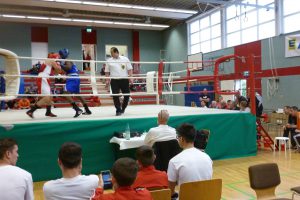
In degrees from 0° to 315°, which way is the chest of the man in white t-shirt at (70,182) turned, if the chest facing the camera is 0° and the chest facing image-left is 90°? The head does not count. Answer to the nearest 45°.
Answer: approximately 180°

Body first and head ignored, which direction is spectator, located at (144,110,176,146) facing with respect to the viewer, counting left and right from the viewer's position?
facing away from the viewer

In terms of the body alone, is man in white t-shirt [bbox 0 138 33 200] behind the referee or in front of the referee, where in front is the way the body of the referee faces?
in front

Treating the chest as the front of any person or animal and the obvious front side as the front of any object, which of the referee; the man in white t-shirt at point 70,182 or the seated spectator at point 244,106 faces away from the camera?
the man in white t-shirt

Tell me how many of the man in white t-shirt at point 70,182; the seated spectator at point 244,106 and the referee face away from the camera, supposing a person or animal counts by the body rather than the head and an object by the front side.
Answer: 1

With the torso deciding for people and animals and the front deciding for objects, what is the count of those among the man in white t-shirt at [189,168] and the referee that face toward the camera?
1

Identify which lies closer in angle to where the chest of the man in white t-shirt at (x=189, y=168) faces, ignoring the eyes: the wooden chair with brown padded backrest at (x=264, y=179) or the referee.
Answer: the referee

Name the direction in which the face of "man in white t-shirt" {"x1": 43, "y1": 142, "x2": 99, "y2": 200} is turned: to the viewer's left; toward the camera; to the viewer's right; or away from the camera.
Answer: away from the camera

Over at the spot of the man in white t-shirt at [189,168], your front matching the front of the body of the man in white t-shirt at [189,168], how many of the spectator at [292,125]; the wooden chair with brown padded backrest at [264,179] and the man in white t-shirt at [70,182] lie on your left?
1

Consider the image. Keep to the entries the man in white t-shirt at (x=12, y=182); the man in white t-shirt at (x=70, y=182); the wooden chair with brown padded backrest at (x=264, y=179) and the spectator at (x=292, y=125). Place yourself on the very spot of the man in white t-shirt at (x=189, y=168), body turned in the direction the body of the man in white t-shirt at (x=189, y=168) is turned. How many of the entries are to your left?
2

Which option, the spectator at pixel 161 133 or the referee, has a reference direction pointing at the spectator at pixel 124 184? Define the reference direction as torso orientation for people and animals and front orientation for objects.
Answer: the referee

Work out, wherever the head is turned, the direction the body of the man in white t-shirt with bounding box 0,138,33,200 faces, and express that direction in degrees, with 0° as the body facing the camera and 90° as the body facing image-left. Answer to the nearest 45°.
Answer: approximately 225°

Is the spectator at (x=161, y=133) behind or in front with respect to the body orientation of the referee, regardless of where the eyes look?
in front

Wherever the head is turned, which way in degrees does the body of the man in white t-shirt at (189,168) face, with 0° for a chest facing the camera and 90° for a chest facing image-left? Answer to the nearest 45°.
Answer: approximately 135°

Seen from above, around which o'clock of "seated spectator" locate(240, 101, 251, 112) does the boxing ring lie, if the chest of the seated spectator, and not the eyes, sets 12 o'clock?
The boxing ring is roughly at 12 o'clock from the seated spectator.
